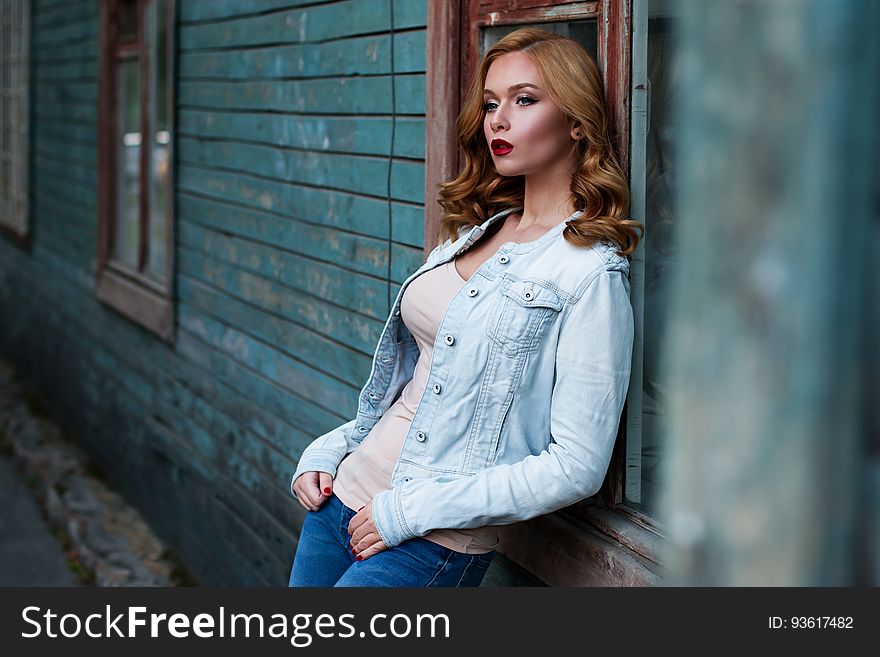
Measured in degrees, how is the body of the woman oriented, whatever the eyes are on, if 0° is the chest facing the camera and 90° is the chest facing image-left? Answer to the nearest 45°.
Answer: approximately 45°
